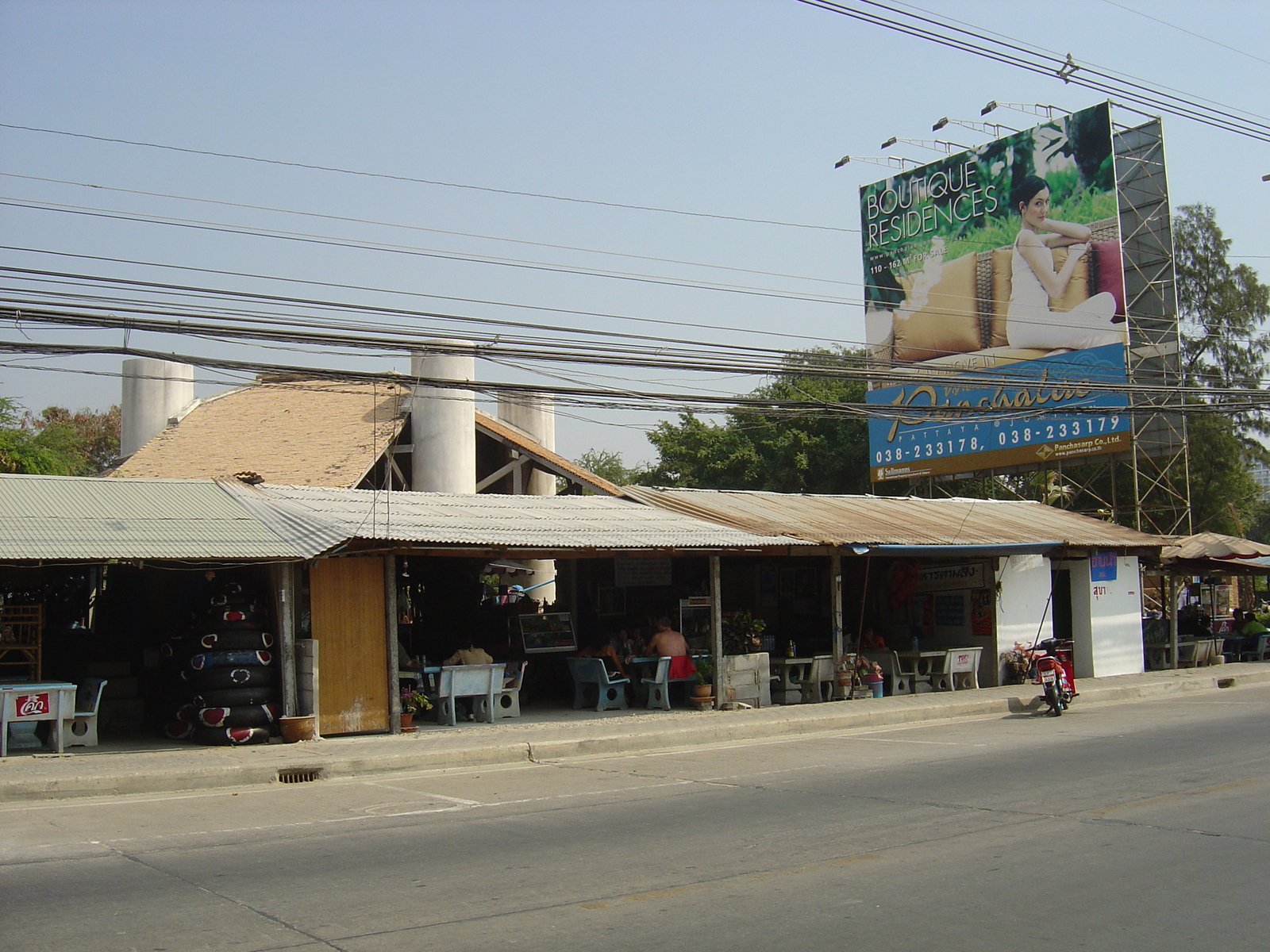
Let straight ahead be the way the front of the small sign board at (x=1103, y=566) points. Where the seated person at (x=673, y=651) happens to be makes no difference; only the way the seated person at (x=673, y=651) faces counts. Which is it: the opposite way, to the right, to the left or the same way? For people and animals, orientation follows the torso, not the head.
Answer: the opposite way

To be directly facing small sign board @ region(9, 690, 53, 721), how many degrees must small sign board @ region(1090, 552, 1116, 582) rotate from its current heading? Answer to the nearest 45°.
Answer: approximately 45° to its right

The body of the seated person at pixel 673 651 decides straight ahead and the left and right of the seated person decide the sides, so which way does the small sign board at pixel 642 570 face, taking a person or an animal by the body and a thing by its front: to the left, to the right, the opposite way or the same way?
the opposite way

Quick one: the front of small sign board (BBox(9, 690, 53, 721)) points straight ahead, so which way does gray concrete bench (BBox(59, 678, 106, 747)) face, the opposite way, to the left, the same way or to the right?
to the right

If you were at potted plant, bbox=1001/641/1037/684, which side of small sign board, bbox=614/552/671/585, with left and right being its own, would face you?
left

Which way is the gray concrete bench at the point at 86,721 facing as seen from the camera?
to the viewer's left

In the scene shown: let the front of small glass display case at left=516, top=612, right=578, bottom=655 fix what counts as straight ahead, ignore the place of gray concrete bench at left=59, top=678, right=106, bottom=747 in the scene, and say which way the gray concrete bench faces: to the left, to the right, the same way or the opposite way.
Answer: to the right

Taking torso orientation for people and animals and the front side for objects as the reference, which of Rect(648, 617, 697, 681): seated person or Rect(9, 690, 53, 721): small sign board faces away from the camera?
the seated person

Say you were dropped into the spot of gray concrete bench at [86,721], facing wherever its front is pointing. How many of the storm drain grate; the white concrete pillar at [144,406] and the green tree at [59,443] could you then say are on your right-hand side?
2

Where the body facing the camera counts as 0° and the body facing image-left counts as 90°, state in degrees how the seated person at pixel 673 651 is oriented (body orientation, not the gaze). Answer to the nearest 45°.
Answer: approximately 180°

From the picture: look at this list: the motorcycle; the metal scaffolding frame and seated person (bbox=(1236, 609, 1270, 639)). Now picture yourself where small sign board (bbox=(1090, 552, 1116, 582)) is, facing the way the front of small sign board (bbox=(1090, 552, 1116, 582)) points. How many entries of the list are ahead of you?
1
